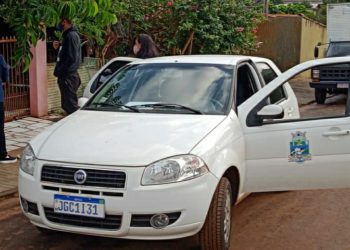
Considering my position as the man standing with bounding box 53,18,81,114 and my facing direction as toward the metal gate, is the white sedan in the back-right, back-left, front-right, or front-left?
back-left

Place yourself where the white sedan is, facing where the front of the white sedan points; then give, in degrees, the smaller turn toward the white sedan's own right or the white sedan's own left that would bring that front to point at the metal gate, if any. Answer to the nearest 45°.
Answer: approximately 90° to the white sedan's own right

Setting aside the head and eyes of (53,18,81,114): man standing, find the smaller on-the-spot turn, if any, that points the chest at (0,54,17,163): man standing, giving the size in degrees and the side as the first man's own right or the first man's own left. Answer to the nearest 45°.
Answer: approximately 45° to the first man's own left

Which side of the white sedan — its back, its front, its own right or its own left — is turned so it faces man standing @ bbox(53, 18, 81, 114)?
right

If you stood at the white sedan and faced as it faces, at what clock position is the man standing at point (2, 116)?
The man standing is roughly at 3 o'clock from the white sedan.

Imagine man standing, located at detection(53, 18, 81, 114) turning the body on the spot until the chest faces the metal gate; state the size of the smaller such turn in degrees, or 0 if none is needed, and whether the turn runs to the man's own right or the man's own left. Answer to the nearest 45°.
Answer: approximately 45° to the man's own right
